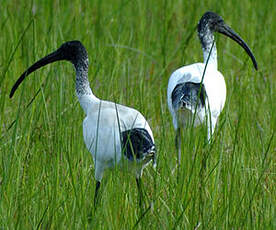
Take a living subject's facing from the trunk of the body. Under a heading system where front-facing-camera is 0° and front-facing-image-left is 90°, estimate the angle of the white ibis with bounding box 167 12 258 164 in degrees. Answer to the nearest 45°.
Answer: approximately 225°

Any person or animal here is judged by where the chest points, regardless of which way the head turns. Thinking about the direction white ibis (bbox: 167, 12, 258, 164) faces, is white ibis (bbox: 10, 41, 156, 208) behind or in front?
behind
